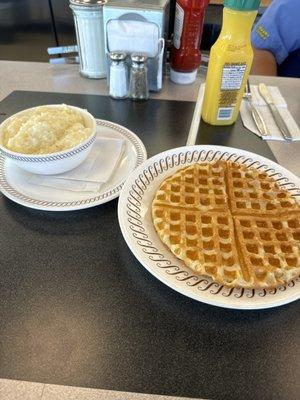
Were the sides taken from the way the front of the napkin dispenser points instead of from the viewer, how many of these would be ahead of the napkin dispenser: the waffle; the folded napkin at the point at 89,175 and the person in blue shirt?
2

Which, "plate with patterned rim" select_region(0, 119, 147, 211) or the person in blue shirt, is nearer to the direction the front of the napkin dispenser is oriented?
the plate with patterned rim

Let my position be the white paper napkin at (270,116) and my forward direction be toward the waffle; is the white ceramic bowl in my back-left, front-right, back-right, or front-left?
front-right

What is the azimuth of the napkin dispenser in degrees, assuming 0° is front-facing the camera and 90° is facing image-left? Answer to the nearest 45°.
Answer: approximately 0°

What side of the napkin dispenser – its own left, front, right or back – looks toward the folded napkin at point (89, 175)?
front

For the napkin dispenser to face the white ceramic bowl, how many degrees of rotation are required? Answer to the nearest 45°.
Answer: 0° — it already faces it

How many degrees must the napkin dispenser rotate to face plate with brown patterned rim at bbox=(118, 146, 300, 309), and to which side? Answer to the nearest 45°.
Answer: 0° — it already faces it

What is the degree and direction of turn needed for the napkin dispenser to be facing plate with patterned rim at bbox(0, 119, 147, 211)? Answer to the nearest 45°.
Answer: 0° — it already faces it

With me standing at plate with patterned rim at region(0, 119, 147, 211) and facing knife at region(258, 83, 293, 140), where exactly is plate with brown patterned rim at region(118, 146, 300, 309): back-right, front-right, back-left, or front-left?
front-right
